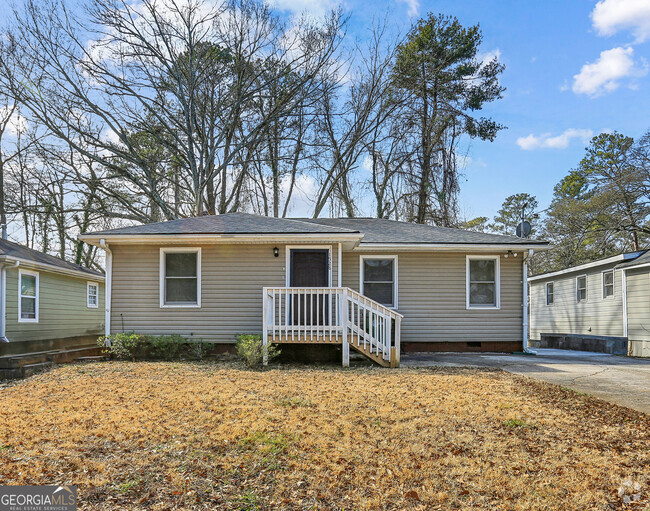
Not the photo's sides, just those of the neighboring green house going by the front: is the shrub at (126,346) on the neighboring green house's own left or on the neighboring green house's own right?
on the neighboring green house's own left

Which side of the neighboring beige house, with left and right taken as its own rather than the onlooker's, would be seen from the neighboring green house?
right

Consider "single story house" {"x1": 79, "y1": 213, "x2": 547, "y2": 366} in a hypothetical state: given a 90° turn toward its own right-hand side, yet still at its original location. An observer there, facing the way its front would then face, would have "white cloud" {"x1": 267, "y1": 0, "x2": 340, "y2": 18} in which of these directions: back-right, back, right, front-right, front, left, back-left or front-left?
right

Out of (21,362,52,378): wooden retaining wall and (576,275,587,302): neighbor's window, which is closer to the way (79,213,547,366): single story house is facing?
the wooden retaining wall

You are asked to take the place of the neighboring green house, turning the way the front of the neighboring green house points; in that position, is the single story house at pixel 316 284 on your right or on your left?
on your left

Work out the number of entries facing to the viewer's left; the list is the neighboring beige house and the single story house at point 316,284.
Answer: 0

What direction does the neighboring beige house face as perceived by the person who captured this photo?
facing the viewer and to the right of the viewer

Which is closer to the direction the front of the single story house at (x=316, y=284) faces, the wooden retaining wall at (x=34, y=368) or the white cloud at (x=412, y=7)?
the wooden retaining wall

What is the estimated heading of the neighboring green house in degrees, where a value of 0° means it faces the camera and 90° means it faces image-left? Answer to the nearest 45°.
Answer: approximately 45°
